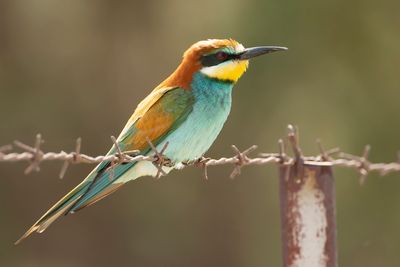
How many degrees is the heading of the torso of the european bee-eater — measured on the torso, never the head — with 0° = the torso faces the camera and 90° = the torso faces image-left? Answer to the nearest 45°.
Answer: approximately 270°
